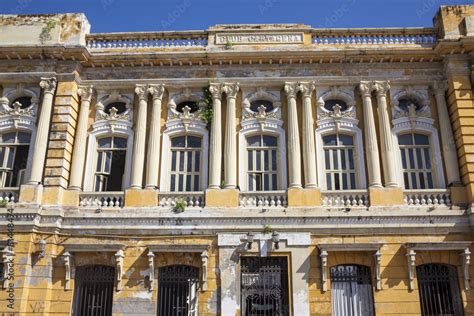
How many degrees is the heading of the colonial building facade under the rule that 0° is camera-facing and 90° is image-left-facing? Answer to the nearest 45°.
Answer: approximately 0°
